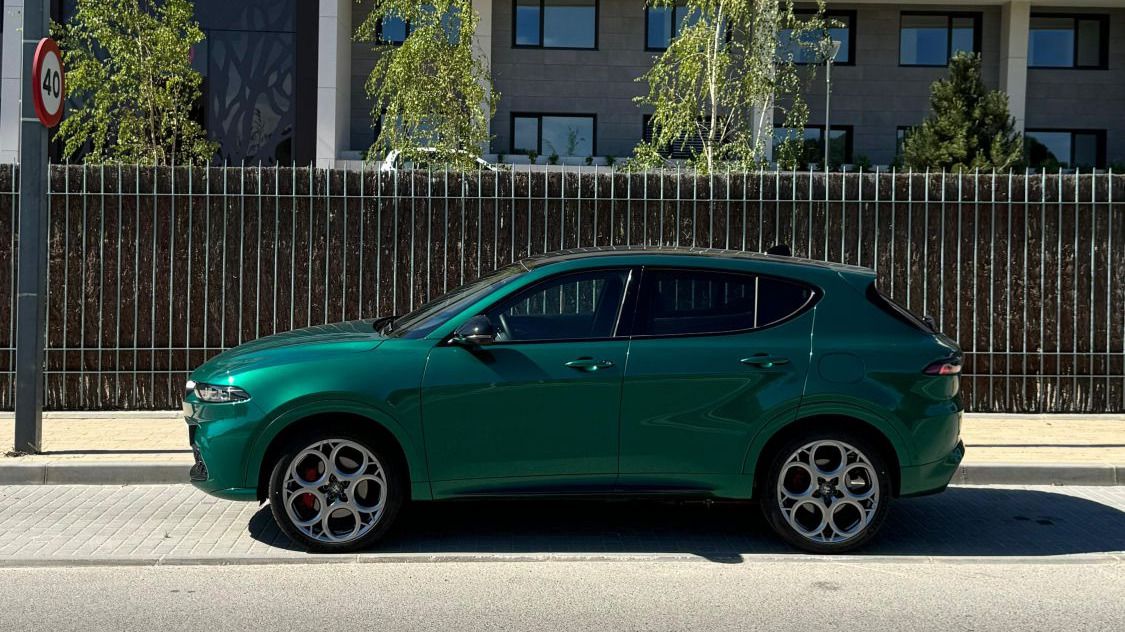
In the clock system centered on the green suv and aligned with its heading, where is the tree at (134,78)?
The tree is roughly at 2 o'clock from the green suv.

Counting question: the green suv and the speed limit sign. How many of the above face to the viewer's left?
1

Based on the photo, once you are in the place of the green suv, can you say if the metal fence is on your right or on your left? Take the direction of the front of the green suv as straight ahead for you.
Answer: on your right

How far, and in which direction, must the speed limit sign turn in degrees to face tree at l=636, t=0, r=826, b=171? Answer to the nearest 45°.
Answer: approximately 90° to its left

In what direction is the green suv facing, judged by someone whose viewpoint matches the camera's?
facing to the left of the viewer

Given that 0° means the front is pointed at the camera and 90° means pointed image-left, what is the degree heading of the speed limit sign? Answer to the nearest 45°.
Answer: approximately 315°

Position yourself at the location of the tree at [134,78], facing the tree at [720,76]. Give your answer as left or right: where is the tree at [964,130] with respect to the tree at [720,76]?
left

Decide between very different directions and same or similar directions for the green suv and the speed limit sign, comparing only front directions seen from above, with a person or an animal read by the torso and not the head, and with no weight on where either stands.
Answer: very different directions

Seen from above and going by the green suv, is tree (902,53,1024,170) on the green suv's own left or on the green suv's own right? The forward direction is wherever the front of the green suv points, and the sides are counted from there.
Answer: on the green suv's own right

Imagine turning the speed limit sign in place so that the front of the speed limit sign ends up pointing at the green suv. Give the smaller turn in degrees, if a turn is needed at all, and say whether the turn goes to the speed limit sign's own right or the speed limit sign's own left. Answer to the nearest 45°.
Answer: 0° — it already faces it

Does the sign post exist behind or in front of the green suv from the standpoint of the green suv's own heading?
in front

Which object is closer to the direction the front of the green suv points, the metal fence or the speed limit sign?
the speed limit sign

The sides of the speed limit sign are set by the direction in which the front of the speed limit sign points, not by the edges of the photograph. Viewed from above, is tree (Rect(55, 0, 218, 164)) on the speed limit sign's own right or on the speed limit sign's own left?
on the speed limit sign's own left
